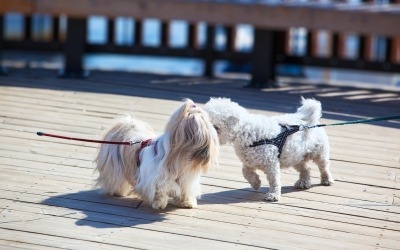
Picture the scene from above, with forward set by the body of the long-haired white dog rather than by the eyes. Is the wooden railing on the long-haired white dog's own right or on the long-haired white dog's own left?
on the long-haired white dog's own left

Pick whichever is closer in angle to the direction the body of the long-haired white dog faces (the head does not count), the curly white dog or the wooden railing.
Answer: the curly white dog

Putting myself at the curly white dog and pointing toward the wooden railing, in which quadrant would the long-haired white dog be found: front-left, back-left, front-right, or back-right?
back-left

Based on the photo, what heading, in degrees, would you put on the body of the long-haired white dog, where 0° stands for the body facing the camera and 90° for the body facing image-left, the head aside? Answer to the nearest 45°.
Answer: approximately 315°
